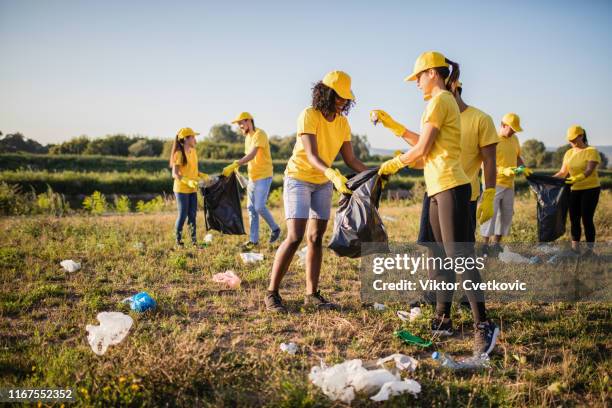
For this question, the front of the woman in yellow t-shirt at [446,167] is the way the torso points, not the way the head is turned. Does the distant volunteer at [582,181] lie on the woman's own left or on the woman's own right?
on the woman's own right

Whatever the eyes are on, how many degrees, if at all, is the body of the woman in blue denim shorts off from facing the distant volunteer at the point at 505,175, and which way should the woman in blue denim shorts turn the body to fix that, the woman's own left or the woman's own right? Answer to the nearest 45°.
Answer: approximately 90° to the woman's own left

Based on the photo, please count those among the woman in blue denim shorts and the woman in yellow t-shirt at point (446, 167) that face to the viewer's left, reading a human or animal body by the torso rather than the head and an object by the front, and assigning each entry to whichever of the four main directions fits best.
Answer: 1

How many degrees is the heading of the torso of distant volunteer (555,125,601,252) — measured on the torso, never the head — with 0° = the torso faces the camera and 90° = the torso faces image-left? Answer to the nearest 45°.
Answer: approximately 45°

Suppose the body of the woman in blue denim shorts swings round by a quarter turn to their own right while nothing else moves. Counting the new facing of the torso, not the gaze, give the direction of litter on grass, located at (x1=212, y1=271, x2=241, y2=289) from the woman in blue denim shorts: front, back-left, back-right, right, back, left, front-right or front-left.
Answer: right

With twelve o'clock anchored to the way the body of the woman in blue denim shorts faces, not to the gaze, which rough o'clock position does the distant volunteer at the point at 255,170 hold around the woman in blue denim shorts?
The distant volunteer is roughly at 7 o'clock from the woman in blue denim shorts.

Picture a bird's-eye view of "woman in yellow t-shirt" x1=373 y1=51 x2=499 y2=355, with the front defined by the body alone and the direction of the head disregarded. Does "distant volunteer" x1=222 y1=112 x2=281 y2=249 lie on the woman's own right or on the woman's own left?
on the woman's own right

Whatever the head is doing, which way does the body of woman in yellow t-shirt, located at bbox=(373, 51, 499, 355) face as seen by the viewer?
to the viewer's left

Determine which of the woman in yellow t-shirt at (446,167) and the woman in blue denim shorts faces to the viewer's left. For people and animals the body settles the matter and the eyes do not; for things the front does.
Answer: the woman in yellow t-shirt

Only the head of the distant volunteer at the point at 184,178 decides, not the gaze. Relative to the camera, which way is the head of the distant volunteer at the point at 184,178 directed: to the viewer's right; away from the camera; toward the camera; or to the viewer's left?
to the viewer's right

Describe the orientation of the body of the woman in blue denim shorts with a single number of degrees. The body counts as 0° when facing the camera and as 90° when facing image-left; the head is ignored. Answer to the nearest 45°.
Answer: approximately 315°

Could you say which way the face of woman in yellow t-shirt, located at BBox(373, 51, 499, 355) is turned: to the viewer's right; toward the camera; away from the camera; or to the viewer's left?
to the viewer's left

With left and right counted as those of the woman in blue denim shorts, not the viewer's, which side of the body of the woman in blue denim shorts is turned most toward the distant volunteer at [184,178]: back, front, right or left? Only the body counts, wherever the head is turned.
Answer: back

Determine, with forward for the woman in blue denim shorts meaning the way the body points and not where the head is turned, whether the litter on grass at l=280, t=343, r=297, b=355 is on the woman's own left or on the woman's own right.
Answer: on the woman's own right
